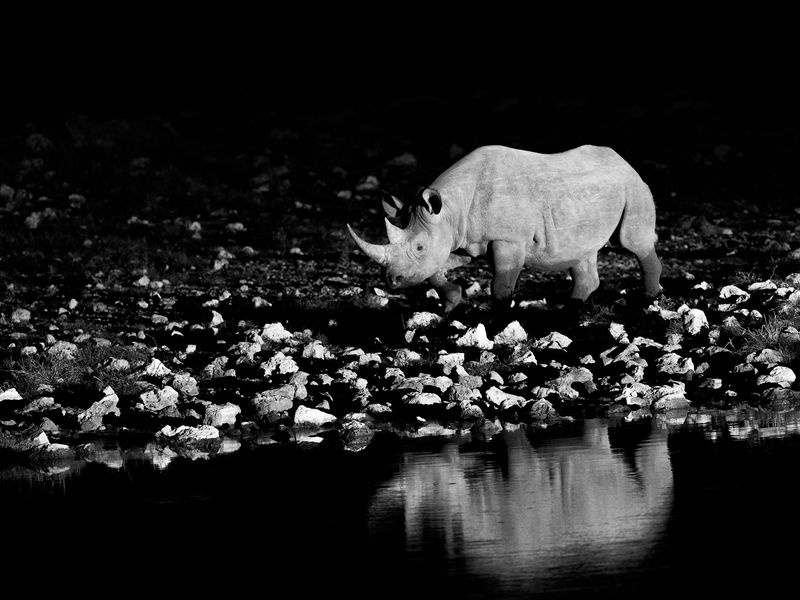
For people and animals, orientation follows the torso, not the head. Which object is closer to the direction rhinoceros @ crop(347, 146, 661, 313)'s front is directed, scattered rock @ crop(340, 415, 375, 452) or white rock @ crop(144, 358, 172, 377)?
the white rock

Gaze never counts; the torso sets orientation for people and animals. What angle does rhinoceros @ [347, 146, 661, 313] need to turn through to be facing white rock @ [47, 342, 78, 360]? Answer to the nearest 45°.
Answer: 0° — it already faces it

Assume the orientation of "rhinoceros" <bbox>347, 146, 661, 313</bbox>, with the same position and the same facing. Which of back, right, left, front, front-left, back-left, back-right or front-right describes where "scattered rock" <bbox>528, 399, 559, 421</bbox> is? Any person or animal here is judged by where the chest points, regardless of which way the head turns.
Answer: left

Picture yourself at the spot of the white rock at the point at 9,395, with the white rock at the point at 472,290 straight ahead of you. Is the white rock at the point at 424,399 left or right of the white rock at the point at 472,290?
right

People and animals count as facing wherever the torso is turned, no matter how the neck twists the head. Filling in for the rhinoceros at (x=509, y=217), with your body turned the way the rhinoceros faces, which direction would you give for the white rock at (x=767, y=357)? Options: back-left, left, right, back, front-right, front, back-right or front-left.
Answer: back-left

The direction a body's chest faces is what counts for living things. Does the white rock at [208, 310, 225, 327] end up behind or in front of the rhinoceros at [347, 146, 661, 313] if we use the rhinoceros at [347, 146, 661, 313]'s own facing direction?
in front

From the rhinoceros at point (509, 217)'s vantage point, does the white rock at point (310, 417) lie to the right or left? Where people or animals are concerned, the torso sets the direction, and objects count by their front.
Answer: on its left

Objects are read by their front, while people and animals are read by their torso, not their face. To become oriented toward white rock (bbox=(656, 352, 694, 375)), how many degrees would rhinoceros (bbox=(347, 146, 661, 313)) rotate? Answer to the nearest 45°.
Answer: approximately 135° to its left

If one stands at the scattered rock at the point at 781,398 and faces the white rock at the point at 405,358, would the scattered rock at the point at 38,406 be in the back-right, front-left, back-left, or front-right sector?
front-left

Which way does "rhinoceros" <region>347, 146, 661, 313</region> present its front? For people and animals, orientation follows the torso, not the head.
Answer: to the viewer's left

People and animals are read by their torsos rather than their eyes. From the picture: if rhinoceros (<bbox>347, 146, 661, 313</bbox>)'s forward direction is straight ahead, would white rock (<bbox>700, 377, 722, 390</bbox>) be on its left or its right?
on its left

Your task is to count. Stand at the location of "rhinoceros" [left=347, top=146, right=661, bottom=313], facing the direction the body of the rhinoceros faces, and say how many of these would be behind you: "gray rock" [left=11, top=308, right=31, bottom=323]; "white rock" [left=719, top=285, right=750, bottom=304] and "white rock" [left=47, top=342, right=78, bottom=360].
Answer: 1

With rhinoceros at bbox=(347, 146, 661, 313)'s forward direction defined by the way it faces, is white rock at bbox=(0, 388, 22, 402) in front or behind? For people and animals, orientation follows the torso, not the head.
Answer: in front

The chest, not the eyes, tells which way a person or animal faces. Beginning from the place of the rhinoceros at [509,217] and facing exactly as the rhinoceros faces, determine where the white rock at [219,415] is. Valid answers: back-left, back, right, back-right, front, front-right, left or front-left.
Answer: front-left
